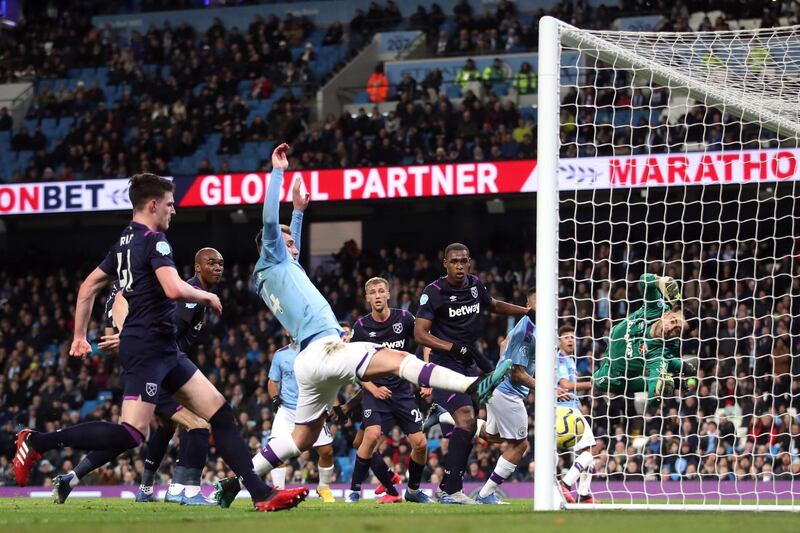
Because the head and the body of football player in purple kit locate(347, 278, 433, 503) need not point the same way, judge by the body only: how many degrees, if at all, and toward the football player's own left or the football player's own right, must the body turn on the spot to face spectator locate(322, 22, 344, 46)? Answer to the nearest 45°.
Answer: approximately 180°

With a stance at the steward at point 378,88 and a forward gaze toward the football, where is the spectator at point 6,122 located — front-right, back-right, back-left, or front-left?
back-right

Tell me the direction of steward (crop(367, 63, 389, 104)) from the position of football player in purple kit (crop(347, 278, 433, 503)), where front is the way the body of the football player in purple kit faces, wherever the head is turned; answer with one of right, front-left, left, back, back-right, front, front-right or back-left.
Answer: back

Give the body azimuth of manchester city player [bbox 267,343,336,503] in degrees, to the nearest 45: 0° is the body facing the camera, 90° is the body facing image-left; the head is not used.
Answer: approximately 315°

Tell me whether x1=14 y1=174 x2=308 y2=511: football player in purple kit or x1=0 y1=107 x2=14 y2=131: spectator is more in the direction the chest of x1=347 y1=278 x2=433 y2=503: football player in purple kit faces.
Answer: the football player in purple kit

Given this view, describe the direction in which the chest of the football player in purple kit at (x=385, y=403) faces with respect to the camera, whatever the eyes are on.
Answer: toward the camera

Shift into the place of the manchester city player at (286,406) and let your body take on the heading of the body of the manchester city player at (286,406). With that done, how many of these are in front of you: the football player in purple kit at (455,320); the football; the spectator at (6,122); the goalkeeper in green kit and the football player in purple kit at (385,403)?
4

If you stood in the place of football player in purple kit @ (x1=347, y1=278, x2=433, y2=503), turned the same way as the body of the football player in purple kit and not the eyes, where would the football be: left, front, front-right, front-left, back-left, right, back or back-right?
front-left

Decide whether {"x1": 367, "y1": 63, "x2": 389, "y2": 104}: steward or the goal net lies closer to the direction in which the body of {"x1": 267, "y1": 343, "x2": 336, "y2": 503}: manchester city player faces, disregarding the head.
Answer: the goal net

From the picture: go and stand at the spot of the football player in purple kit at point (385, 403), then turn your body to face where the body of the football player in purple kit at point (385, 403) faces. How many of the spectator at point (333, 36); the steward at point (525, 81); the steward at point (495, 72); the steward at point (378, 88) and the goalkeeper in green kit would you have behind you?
4

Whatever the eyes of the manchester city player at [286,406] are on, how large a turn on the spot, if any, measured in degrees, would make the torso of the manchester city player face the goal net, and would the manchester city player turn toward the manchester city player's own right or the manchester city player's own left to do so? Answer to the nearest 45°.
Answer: approximately 45° to the manchester city player's own left

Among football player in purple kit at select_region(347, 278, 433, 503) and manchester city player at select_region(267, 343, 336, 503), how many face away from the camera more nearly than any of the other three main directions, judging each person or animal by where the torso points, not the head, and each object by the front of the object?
0

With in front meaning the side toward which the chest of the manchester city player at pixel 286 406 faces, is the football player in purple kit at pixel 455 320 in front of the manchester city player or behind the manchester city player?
in front
